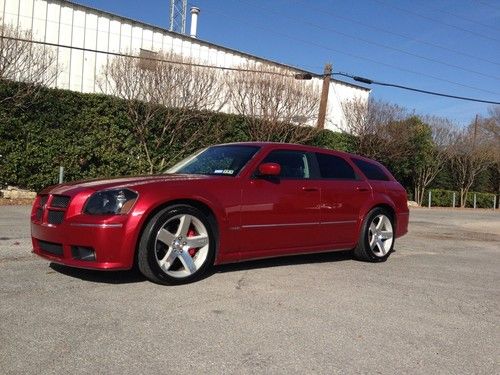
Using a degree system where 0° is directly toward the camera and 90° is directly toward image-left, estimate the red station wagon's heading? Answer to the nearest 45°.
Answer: approximately 45°

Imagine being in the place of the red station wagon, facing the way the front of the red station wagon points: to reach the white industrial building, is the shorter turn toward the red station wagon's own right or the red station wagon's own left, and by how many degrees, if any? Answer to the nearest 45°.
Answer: approximately 135° to the red station wagon's own right

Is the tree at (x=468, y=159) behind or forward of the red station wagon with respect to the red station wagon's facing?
behind

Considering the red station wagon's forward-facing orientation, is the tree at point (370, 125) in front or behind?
behind

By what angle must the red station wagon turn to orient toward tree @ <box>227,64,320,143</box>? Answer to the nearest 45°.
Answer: approximately 135° to its right

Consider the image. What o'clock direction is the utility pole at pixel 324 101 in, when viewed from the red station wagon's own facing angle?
The utility pole is roughly at 5 o'clock from the red station wagon.

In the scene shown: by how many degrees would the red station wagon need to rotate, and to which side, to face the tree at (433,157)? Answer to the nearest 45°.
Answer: approximately 180°

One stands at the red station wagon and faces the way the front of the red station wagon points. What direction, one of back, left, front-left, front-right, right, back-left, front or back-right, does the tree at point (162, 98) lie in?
back-right

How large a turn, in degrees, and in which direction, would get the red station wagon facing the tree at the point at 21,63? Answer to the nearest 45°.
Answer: approximately 90° to its right
